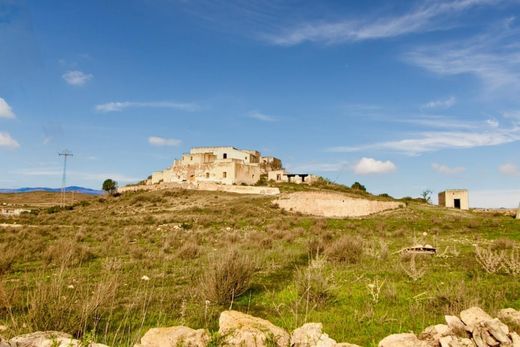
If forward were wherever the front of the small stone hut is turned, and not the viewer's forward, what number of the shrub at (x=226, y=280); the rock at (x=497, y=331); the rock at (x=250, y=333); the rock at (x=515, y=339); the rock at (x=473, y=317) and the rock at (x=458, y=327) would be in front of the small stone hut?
6

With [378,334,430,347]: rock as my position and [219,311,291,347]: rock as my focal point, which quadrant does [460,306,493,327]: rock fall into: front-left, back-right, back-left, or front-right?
back-right

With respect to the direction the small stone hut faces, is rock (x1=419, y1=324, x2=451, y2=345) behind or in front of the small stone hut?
in front

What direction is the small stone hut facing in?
toward the camera

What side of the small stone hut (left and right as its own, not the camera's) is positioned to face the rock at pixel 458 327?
front

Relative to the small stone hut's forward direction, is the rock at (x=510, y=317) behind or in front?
in front

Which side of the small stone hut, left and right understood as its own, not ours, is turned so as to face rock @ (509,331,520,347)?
front

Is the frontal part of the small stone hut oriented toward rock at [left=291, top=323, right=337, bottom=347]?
yes

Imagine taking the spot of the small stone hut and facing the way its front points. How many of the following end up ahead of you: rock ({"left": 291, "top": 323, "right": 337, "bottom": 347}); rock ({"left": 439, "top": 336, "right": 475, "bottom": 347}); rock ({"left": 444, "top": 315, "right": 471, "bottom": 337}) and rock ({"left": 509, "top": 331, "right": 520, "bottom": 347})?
4

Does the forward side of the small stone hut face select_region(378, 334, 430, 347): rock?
yes

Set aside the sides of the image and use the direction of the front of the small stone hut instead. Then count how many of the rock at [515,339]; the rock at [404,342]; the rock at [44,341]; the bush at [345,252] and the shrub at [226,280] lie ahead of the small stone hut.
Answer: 5

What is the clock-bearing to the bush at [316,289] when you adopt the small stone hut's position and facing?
The bush is roughly at 12 o'clock from the small stone hut.

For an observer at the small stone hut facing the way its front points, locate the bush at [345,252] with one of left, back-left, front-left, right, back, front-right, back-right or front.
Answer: front

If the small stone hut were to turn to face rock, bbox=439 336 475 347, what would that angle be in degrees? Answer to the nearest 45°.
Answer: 0° — it already faces it
